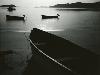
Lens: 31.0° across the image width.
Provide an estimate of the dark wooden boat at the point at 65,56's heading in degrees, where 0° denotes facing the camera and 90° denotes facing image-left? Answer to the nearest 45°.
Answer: approximately 135°
